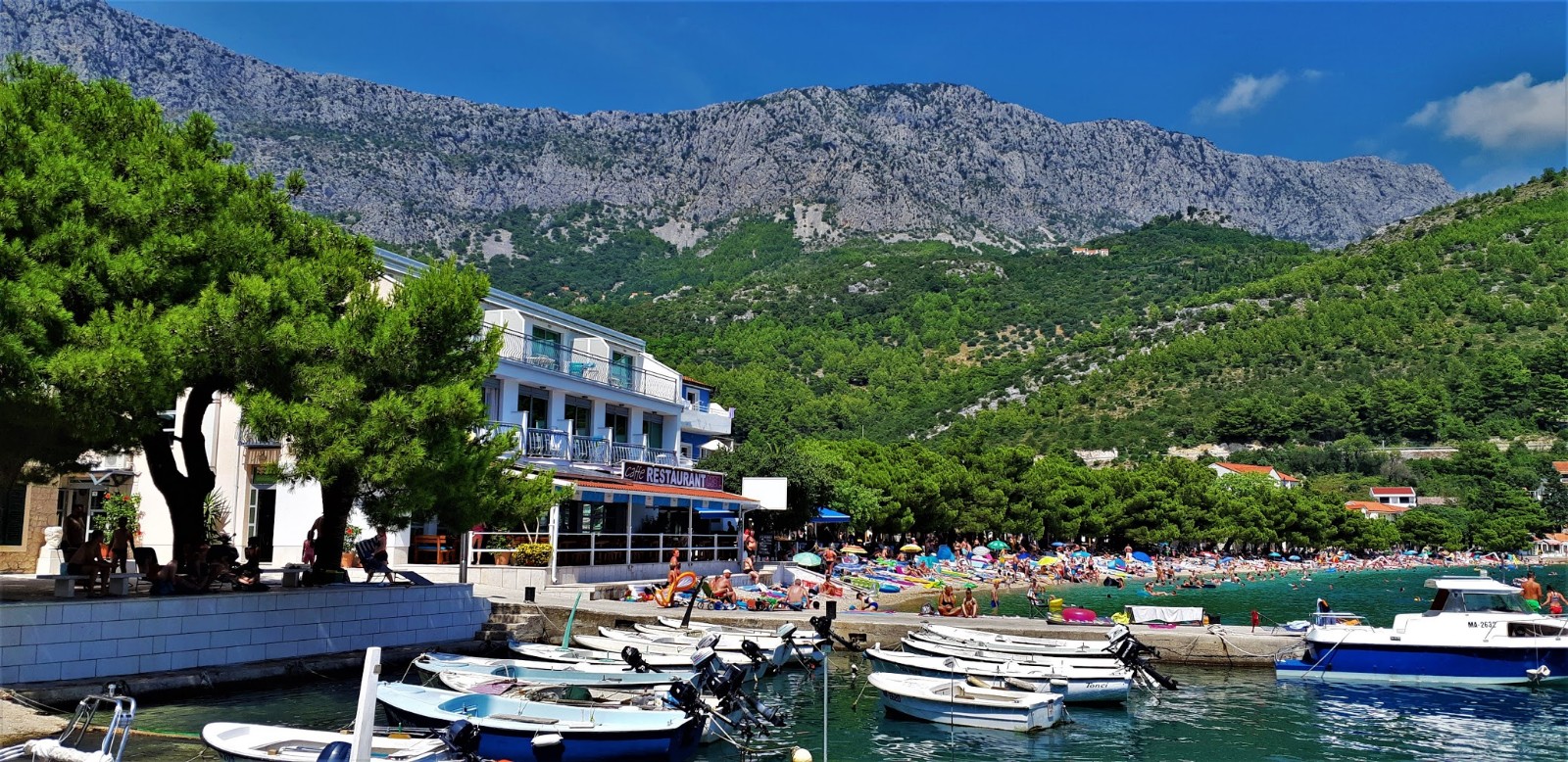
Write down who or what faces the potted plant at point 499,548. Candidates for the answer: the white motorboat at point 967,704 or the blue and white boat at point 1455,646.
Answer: the white motorboat

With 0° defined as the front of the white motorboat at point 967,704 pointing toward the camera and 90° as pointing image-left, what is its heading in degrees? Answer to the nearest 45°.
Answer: approximately 135°

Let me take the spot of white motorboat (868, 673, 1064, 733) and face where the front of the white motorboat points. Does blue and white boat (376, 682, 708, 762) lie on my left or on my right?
on my left

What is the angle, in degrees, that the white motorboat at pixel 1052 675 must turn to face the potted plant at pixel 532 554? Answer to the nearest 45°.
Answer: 0° — it already faces it

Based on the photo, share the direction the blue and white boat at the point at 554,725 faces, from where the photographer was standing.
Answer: facing away from the viewer and to the left of the viewer

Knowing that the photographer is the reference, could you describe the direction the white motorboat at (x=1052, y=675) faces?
facing away from the viewer and to the left of the viewer
